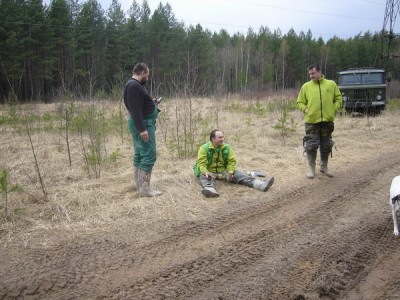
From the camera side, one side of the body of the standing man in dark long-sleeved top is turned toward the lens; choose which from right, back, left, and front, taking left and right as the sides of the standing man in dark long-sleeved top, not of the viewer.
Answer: right

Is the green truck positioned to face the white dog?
yes

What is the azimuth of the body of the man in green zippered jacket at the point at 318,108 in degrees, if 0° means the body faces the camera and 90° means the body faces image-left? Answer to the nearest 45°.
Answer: approximately 0°

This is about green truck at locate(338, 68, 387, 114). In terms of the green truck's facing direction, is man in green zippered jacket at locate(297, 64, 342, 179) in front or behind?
in front

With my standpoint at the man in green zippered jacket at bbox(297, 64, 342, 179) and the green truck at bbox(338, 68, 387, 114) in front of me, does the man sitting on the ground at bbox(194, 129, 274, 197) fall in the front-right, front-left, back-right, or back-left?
back-left

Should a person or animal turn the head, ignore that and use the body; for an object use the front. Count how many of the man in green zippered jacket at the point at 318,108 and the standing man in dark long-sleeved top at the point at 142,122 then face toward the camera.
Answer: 1

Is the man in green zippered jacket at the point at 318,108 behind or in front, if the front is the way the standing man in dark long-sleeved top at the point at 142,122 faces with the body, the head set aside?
in front

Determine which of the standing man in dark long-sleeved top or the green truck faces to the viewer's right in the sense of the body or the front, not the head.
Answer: the standing man in dark long-sleeved top

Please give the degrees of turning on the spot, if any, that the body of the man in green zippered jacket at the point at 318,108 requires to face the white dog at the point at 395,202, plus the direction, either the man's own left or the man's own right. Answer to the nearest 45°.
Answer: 0° — they already face it
